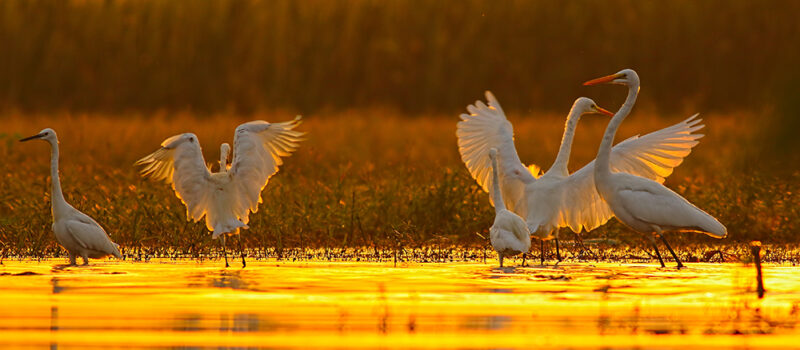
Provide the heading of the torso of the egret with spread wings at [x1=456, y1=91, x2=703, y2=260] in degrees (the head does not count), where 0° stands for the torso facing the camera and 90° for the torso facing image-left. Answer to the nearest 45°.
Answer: approximately 225°

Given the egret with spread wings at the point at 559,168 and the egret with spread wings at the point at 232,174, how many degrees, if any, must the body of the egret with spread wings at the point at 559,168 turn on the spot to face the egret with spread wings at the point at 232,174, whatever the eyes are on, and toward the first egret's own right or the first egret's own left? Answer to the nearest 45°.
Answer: approximately 135° to the first egret's own left

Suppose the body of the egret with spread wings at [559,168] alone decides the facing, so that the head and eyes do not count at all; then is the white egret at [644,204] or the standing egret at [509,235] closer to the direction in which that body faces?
the white egret

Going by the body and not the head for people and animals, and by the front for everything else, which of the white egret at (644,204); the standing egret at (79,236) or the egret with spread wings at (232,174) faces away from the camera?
the egret with spread wings

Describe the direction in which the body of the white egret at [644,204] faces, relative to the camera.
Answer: to the viewer's left

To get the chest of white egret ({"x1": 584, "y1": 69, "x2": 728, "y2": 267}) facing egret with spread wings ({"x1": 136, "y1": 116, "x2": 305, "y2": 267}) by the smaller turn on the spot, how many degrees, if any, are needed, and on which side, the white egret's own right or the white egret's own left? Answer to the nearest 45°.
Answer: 0° — it already faces it

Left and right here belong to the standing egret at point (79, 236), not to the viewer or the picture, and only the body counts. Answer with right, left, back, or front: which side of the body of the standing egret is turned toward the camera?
left

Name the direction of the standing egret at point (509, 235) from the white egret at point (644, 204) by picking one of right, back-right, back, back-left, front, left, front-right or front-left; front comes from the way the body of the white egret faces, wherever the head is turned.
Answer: front-left

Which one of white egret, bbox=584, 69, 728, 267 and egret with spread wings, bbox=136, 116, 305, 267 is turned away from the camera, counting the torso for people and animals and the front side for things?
the egret with spread wings

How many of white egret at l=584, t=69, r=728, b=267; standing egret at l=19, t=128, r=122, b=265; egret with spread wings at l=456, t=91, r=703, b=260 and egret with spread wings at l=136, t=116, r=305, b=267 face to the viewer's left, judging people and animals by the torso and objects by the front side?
2

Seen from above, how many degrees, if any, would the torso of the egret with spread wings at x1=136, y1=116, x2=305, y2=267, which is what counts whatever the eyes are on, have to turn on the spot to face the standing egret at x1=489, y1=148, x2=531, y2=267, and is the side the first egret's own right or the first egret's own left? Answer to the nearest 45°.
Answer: approximately 135° to the first egret's own right

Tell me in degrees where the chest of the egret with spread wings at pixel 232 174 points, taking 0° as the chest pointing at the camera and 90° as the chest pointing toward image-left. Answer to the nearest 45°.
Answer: approximately 180°
